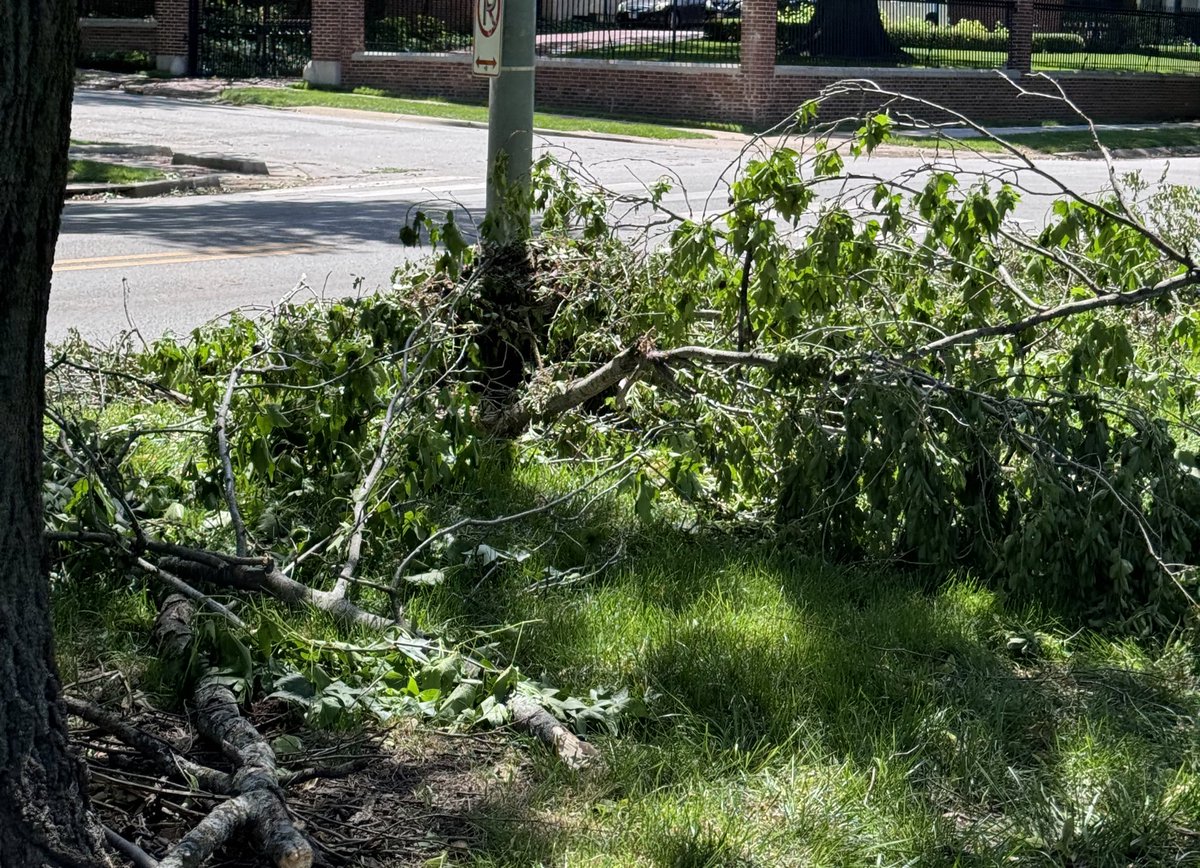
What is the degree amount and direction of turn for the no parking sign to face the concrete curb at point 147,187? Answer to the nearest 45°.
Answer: approximately 135° to its right

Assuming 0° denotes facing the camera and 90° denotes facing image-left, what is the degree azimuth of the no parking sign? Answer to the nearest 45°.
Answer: approximately 45°

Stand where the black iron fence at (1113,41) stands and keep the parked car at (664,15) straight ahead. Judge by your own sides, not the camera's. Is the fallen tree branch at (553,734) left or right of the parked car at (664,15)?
left

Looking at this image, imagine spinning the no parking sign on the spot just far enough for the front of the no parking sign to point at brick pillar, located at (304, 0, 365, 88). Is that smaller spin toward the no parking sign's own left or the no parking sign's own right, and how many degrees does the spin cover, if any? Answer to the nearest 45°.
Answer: approximately 135° to the no parking sign's own right

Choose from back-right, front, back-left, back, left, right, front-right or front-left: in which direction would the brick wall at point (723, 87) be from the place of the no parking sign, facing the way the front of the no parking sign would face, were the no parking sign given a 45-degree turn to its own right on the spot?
right

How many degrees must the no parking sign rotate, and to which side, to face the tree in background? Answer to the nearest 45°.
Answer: approximately 135° to its right

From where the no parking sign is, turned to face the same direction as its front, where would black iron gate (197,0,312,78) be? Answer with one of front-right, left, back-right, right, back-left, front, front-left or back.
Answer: back-right

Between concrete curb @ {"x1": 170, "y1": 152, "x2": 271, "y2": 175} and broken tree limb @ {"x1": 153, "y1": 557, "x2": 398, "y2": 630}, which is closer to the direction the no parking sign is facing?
the broken tree limb

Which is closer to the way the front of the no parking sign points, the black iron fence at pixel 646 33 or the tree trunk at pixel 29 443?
the tree trunk

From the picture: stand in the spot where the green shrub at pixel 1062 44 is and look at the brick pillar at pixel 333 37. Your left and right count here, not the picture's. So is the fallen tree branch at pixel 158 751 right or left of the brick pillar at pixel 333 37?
left

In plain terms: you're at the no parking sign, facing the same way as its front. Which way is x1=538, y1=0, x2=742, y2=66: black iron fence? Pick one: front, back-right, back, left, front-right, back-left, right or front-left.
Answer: back-right

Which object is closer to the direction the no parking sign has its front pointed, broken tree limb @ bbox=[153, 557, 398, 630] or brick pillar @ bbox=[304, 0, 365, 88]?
the broken tree limb

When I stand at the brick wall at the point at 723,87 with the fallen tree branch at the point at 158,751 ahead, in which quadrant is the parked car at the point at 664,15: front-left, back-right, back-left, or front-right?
back-right

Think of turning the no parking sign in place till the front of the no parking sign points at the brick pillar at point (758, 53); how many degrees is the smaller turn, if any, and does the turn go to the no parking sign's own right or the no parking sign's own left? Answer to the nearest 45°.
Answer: approximately 135° to the no parking sign's own right

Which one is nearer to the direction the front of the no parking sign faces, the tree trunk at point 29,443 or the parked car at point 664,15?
the tree trunk
